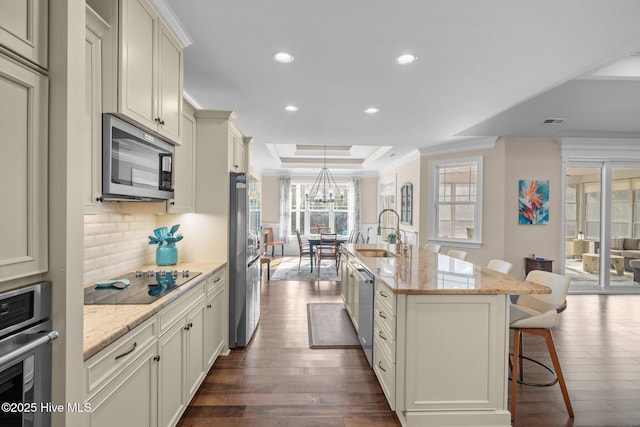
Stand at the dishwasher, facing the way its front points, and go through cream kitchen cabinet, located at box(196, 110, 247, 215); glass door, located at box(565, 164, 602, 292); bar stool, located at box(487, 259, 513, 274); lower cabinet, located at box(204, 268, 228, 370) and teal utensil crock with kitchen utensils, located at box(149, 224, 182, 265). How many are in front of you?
3

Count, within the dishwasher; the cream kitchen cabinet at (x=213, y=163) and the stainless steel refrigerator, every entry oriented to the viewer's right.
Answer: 2

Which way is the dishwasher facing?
to the viewer's left

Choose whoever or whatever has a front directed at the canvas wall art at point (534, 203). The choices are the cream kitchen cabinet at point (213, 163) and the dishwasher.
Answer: the cream kitchen cabinet

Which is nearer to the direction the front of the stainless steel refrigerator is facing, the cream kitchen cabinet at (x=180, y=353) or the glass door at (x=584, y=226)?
the glass door

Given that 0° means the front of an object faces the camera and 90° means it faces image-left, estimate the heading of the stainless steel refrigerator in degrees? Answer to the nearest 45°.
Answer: approximately 270°

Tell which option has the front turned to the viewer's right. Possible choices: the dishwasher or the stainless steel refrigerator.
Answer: the stainless steel refrigerator

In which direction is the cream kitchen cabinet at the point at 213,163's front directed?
to the viewer's right
